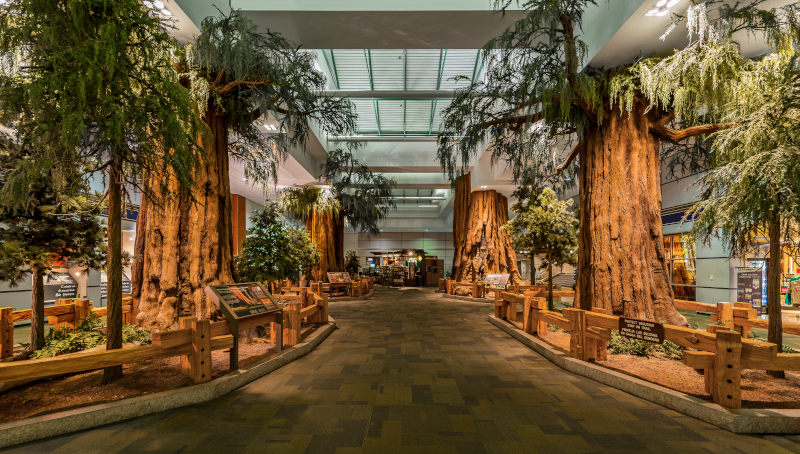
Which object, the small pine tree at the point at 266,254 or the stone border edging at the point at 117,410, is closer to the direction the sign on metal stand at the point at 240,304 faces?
the stone border edging

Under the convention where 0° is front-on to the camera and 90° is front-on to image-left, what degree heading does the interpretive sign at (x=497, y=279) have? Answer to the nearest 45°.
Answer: approximately 45°

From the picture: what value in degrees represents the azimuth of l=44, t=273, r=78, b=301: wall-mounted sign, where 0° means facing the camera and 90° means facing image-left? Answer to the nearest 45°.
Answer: approximately 0°

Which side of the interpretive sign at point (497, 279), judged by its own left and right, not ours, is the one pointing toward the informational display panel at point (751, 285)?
left

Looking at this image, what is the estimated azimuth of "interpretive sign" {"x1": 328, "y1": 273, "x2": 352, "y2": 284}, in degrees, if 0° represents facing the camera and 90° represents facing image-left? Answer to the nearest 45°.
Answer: approximately 315°
